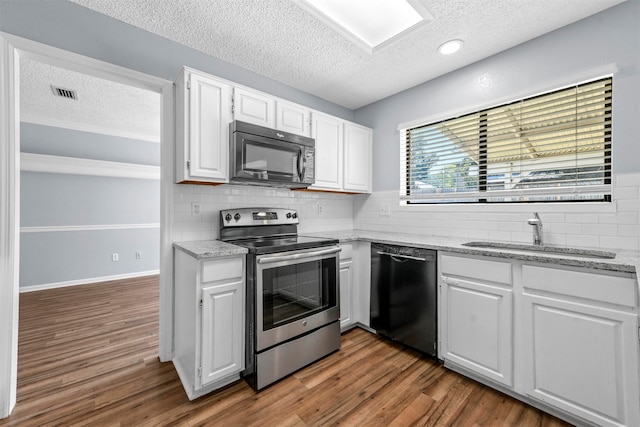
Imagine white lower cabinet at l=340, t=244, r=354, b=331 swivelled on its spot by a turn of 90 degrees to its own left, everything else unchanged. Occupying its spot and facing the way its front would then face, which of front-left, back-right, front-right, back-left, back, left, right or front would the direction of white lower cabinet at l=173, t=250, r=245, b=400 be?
back

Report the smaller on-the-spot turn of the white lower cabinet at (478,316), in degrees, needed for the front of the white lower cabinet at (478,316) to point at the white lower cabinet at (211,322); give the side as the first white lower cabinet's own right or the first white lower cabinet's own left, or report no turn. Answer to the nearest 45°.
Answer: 0° — it already faces it

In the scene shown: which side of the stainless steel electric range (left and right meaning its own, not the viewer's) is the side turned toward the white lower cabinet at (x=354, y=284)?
left

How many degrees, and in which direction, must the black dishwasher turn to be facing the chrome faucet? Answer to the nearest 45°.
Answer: approximately 135° to its left

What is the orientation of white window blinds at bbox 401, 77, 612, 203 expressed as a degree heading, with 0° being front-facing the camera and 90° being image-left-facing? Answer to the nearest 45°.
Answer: approximately 45°

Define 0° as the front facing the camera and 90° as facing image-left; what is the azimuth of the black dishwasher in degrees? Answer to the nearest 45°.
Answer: approximately 45°

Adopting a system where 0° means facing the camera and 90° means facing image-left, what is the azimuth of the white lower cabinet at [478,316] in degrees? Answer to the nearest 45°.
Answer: approximately 45°

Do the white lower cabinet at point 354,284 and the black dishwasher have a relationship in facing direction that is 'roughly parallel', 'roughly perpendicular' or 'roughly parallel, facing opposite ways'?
roughly perpendicular

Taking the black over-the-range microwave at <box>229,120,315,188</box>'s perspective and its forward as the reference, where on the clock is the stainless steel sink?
The stainless steel sink is roughly at 11 o'clock from the black over-the-range microwave.
